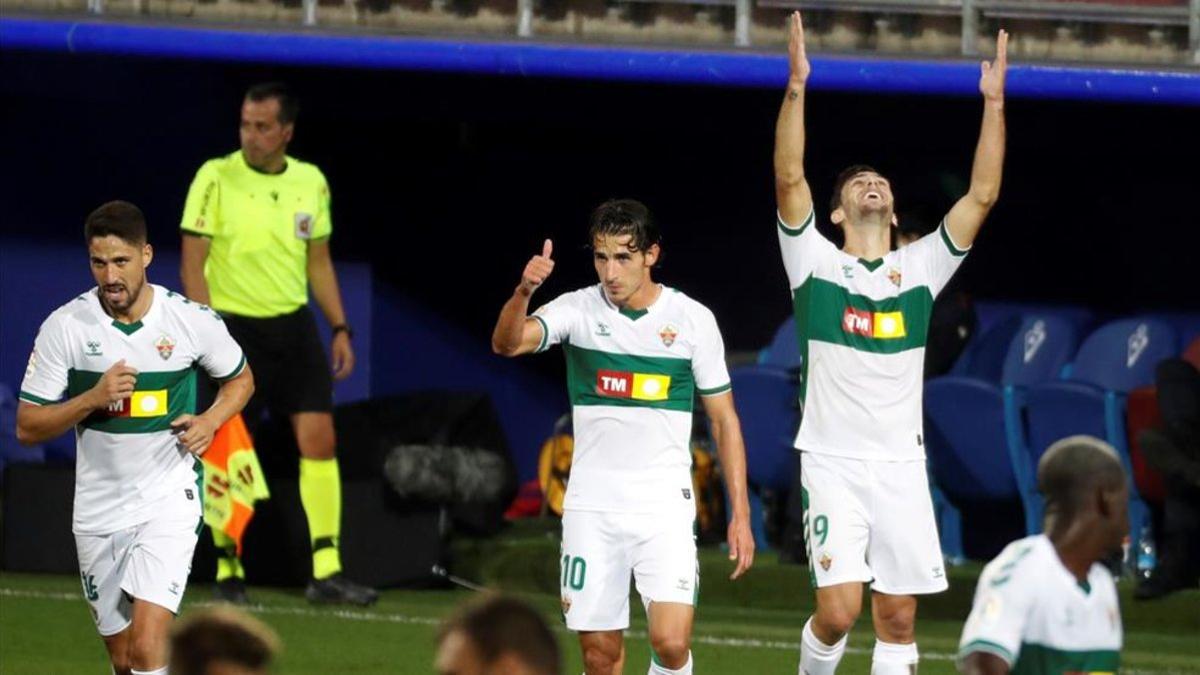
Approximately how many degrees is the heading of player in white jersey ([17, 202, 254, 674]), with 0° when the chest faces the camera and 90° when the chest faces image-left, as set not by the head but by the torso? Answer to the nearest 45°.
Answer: approximately 0°

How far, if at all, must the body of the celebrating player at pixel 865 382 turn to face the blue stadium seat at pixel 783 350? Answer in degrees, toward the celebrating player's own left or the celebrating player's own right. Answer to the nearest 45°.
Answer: approximately 180°

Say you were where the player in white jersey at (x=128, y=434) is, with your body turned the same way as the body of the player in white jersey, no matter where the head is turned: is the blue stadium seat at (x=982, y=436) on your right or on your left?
on your left

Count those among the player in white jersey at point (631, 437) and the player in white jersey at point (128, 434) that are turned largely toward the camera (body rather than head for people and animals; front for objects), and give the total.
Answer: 2

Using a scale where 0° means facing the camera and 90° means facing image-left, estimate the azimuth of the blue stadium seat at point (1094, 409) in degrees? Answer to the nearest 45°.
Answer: approximately 45°

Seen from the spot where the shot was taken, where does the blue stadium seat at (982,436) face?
facing the viewer and to the left of the viewer
